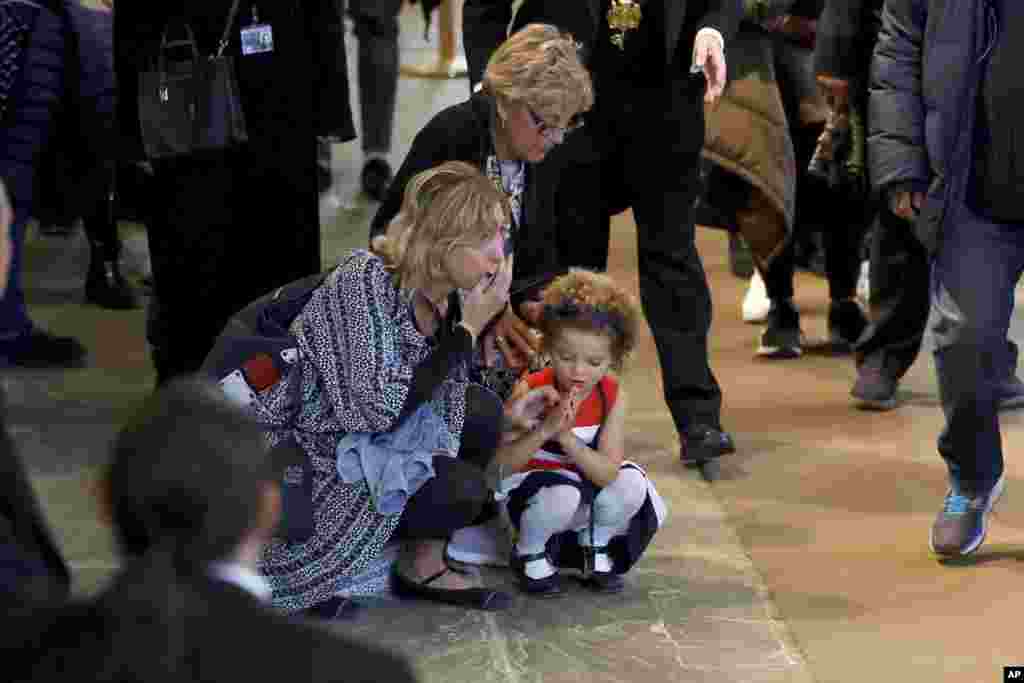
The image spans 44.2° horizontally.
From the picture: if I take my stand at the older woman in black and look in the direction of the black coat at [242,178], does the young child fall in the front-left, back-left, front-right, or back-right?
back-left

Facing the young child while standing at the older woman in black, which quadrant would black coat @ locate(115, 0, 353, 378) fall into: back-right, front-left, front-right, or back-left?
back-right

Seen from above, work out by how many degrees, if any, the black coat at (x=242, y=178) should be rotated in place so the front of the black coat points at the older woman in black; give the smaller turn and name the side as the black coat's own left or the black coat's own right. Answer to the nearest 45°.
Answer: approximately 45° to the black coat's own left
